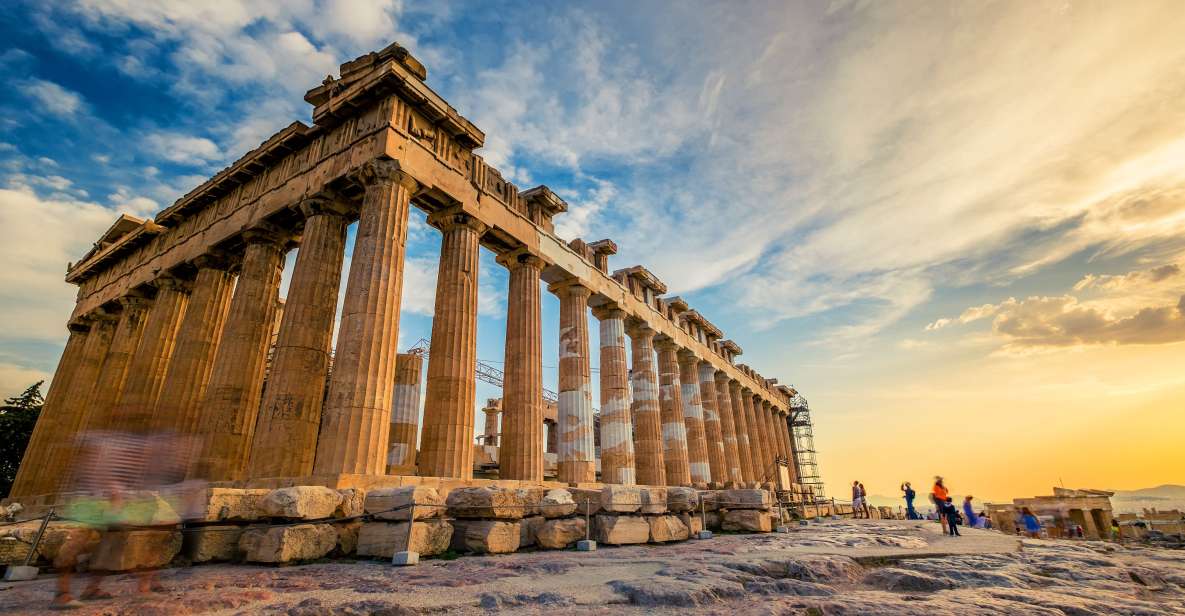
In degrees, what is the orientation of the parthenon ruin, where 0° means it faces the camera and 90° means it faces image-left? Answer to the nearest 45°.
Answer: approximately 45°

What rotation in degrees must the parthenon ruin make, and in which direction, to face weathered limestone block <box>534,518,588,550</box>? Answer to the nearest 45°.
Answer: approximately 90° to its left

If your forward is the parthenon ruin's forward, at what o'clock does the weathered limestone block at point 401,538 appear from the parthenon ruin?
The weathered limestone block is roughly at 10 o'clock from the parthenon ruin.

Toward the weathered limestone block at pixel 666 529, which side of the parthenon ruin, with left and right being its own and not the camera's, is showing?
left

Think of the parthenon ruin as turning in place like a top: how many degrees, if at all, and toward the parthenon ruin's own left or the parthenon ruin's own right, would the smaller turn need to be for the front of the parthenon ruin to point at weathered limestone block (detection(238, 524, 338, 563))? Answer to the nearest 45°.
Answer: approximately 45° to the parthenon ruin's own left

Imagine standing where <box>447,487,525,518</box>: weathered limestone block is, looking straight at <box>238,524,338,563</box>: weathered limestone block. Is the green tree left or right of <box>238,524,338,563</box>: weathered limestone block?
right

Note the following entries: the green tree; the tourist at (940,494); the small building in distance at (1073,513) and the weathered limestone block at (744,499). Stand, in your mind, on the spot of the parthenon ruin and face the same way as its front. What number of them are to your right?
1

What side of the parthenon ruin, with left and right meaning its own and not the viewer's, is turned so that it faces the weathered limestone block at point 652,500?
left

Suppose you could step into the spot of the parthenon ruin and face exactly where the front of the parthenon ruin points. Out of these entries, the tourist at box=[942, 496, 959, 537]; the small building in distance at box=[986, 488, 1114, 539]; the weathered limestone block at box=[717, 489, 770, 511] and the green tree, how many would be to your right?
1

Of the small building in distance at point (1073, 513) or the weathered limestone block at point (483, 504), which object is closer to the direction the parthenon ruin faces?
the weathered limestone block

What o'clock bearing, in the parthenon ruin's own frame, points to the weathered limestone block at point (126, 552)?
The weathered limestone block is roughly at 11 o'clock from the parthenon ruin.
